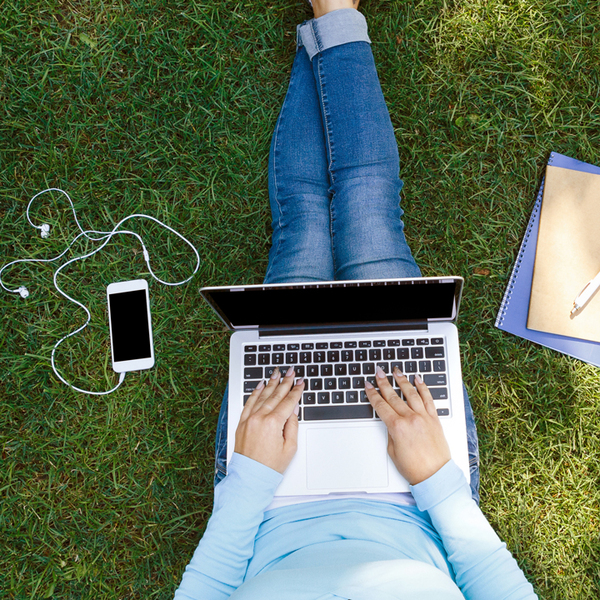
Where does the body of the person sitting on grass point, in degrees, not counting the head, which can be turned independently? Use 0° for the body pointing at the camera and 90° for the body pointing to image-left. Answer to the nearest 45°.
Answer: approximately 180°

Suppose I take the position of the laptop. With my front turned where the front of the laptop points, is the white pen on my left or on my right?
on my left

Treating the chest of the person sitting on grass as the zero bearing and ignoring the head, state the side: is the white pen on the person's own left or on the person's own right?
on the person's own right

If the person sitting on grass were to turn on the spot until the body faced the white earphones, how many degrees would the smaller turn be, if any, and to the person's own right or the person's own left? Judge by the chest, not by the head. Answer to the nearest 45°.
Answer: approximately 45° to the person's own left

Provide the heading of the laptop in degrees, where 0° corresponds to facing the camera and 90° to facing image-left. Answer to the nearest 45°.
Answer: approximately 0°

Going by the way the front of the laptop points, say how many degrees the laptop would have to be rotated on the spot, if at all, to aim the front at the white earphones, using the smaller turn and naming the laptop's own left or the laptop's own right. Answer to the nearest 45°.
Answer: approximately 135° to the laptop's own right
